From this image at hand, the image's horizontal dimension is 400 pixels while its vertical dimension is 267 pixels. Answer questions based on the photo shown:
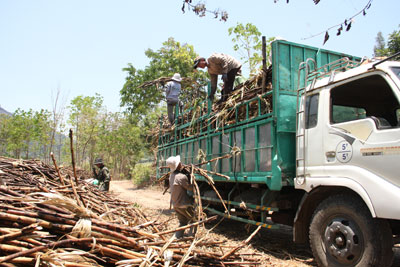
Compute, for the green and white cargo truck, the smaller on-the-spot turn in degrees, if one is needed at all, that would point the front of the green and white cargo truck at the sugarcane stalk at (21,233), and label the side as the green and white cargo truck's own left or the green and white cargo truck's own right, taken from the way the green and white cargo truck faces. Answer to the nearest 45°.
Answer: approximately 90° to the green and white cargo truck's own right

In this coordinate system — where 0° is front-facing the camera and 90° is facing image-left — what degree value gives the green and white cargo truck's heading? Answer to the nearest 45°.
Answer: approximately 315°

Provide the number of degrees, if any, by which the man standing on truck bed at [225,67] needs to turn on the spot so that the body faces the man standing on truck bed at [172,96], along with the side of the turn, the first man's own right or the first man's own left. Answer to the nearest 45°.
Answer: approximately 45° to the first man's own right

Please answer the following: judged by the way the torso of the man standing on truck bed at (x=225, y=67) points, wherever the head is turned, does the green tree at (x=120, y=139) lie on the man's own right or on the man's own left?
on the man's own right

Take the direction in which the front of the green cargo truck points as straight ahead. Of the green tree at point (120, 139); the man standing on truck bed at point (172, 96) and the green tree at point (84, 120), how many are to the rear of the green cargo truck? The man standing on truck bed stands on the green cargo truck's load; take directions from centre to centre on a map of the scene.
3

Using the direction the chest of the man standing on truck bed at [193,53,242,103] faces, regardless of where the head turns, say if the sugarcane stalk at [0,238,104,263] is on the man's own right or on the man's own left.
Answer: on the man's own left

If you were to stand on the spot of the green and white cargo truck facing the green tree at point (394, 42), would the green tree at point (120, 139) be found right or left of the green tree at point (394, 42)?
left

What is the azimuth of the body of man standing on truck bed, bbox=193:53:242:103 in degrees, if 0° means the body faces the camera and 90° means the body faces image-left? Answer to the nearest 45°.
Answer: approximately 90°

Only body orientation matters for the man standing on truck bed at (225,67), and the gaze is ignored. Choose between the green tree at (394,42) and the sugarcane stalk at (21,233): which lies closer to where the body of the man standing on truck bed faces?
the sugarcane stalk

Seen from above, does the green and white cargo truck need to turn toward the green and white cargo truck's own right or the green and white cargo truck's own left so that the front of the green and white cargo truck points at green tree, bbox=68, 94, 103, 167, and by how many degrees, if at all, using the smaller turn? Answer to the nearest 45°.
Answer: approximately 180°
